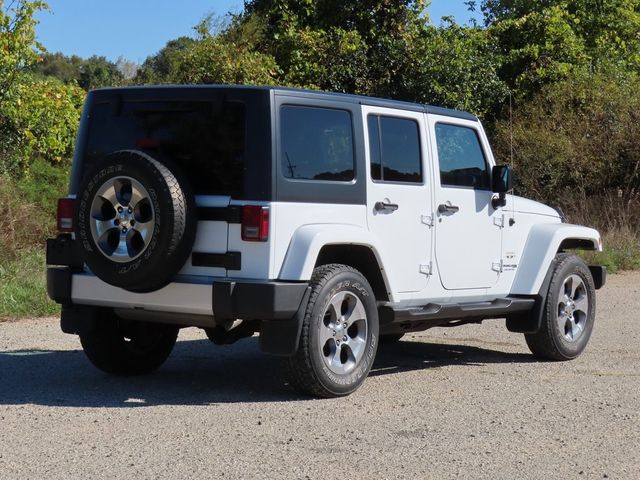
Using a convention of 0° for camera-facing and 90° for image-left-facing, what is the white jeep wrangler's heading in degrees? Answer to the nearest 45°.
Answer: approximately 225°

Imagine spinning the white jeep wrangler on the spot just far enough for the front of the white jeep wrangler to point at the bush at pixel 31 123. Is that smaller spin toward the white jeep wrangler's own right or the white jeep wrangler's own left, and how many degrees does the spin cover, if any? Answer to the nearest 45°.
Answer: approximately 90° to the white jeep wrangler's own left

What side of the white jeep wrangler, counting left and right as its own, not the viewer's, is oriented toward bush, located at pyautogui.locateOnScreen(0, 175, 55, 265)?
left
